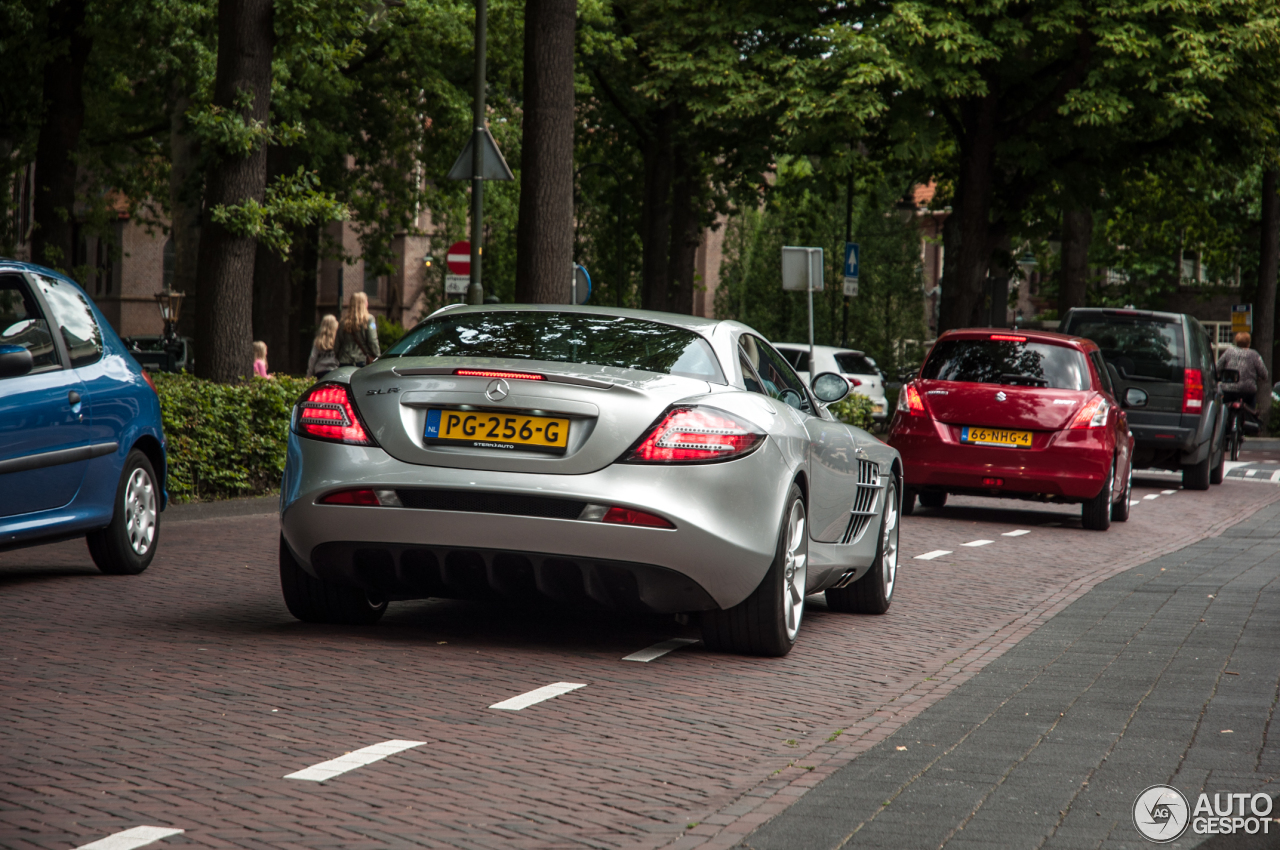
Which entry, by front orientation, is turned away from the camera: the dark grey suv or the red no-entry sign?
the dark grey suv

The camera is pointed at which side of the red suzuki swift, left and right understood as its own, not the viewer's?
back

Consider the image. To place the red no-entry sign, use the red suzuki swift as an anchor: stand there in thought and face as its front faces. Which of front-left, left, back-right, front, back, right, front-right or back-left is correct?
front-left

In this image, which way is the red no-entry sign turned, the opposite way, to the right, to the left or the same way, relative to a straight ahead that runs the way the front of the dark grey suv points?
the opposite way

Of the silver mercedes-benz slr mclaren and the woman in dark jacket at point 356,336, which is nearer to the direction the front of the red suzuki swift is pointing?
the woman in dark jacket

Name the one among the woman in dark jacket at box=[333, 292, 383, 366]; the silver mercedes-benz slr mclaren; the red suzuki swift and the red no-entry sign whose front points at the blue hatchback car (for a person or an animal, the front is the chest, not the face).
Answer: the red no-entry sign

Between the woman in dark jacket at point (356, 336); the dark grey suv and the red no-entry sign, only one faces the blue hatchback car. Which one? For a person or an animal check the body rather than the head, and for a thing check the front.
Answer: the red no-entry sign

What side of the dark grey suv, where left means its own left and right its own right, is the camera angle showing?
back

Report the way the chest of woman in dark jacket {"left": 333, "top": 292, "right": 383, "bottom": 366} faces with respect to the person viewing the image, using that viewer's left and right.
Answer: facing away from the viewer

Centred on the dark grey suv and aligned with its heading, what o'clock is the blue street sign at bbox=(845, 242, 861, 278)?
The blue street sign is roughly at 11 o'clock from the dark grey suv.

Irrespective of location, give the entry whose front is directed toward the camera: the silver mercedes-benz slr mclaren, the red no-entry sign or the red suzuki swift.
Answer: the red no-entry sign

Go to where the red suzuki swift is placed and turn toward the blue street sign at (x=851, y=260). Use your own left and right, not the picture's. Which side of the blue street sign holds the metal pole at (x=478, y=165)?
left

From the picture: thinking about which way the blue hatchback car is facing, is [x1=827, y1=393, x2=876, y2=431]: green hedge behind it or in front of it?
behind

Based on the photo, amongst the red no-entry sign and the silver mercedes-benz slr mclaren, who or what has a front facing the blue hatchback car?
the red no-entry sign
